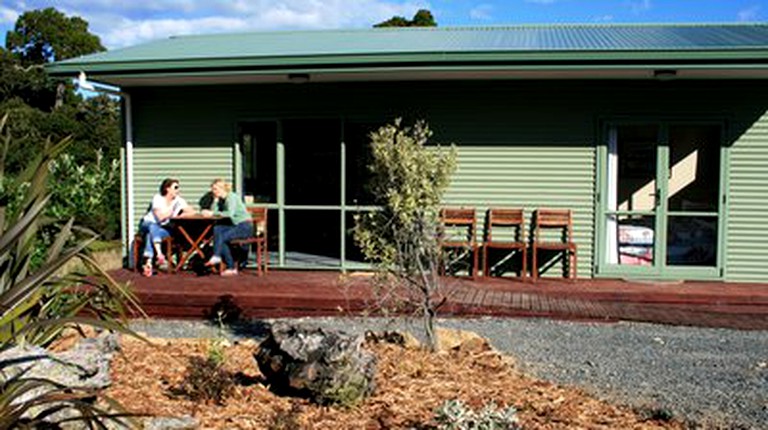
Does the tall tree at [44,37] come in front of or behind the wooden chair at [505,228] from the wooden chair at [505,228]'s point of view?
behind

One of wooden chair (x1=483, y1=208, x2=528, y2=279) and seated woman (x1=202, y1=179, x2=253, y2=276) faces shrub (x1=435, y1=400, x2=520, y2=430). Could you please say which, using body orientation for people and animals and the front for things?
the wooden chair

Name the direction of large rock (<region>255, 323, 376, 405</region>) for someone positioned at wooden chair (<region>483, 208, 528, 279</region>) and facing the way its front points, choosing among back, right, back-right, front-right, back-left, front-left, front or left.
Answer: front

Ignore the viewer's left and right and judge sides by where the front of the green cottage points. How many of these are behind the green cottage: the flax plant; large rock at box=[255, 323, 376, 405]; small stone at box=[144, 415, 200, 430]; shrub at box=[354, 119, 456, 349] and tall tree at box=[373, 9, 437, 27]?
1

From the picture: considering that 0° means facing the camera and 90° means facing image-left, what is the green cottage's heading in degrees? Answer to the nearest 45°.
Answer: approximately 0°

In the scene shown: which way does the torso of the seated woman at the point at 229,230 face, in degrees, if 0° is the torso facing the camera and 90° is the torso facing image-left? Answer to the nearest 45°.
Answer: approximately 90°

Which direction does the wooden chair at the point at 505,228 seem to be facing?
toward the camera

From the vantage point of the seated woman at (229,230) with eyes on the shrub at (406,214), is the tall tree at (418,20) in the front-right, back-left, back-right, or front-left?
back-left

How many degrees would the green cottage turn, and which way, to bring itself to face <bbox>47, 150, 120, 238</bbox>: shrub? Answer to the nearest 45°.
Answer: approximately 135° to its right

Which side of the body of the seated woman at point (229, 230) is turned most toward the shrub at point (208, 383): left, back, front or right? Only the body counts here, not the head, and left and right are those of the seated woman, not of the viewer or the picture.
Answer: left

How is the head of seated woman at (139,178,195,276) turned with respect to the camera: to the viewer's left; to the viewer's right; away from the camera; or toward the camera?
to the viewer's right

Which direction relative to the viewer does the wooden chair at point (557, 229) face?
toward the camera

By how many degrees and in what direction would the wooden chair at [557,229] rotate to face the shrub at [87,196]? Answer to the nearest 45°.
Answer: approximately 90° to its right

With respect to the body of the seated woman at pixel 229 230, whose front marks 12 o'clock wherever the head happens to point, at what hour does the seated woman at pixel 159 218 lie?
the seated woman at pixel 159 218 is roughly at 1 o'clock from the seated woman at pixel 229 230.

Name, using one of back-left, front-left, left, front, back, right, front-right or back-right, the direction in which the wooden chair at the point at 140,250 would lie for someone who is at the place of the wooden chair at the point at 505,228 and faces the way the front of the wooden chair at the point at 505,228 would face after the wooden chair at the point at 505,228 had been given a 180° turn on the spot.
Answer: left

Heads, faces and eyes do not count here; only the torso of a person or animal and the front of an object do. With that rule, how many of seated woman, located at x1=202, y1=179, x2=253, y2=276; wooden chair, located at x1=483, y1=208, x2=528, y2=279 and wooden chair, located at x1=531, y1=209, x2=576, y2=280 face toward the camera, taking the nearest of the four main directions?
2

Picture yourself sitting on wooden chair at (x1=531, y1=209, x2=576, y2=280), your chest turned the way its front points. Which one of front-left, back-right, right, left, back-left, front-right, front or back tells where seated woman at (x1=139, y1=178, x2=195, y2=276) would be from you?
right
